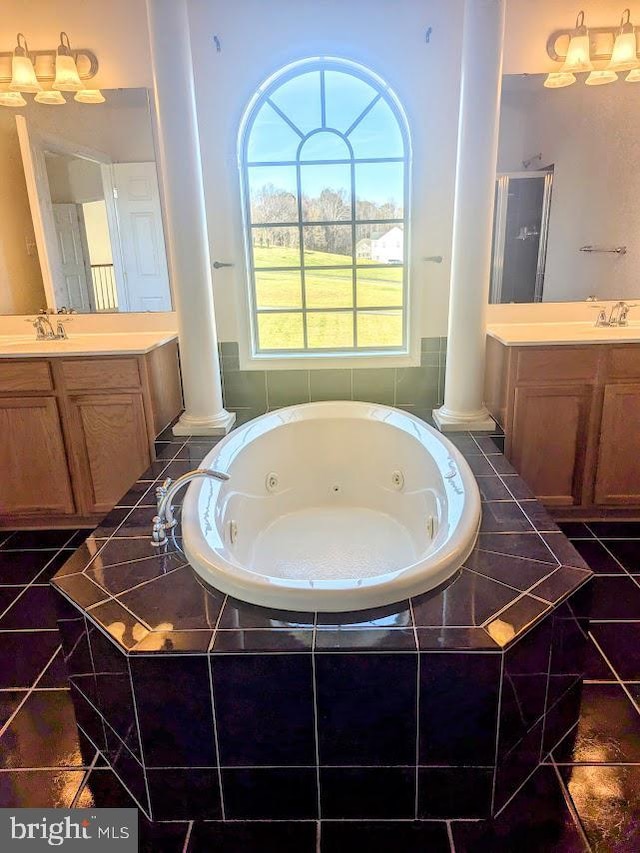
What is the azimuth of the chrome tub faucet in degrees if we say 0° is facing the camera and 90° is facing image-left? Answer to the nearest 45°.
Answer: approximately 270°

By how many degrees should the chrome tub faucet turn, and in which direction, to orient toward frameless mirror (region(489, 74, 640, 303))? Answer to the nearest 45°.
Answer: approximately 45° to its left

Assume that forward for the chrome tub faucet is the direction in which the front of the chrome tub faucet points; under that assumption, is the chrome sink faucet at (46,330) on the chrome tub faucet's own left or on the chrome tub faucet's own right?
on the chrome tub faucet's own left

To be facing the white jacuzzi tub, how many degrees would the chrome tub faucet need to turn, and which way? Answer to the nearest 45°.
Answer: approximately 45° to its left
